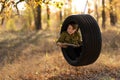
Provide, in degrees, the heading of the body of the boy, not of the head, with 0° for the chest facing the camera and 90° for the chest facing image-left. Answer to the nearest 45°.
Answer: approximately 45°
